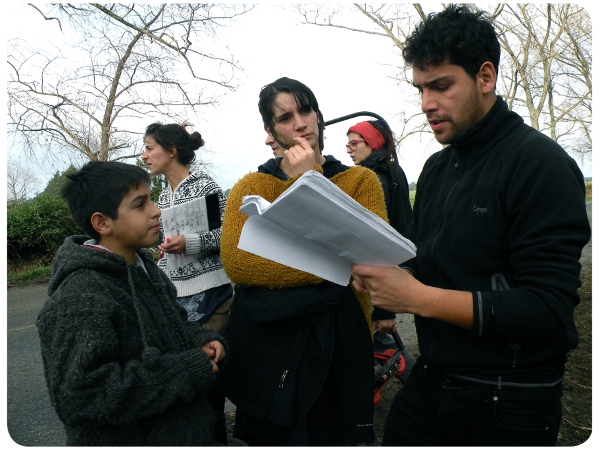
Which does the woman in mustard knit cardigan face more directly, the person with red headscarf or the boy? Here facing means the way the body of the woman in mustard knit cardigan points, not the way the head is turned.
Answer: the boy

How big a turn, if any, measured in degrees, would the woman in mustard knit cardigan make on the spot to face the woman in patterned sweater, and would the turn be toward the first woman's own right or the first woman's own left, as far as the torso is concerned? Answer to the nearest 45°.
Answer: approximately 135° to the first woman's own right

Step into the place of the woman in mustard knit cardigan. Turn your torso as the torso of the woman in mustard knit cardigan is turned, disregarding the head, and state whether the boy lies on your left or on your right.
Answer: on your right

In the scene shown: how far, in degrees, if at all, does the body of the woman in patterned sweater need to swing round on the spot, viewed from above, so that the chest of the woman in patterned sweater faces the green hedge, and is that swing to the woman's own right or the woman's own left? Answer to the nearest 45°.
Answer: approximately 135° to the woman's own right

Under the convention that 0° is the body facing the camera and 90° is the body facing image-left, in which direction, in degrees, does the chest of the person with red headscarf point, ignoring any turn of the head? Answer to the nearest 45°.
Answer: approximately 90°

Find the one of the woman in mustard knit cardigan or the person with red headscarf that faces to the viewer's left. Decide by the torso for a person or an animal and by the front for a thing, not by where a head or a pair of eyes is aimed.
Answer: the person with red headscarf
